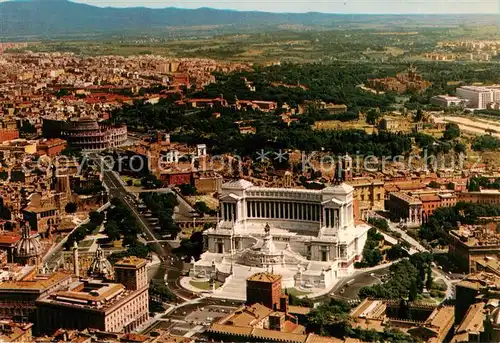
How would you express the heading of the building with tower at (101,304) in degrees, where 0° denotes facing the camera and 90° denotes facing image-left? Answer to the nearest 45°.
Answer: approximately 315°

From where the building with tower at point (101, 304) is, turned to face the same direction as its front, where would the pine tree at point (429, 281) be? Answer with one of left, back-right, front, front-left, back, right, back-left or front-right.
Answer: front-left

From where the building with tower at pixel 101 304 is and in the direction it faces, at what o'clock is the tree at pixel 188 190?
The tree is roughly at 8 o'clock from the building with tower.

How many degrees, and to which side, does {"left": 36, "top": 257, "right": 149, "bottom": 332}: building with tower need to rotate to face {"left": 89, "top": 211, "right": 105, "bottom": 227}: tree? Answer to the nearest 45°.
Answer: approximately 135° to its left

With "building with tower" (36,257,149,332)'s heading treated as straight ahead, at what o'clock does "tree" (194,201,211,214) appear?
The tree is roughly at 8 o'clock from the building with tower.

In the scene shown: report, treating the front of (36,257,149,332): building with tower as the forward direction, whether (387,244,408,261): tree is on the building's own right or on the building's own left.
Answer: on the building's own left

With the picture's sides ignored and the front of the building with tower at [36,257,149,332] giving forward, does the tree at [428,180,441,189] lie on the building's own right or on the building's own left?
on the building's own left

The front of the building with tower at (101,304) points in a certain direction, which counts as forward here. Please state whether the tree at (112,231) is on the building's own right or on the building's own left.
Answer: on the building's own left

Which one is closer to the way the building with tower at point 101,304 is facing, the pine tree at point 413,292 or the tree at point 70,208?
the pine tree

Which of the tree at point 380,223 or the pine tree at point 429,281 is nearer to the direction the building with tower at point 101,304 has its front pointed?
the pine tree

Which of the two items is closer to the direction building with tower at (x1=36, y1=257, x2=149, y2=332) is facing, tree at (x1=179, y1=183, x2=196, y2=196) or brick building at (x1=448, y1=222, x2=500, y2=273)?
the brick building

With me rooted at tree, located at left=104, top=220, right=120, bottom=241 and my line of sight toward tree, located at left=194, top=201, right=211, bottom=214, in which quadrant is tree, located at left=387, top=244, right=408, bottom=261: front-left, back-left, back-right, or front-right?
front-right

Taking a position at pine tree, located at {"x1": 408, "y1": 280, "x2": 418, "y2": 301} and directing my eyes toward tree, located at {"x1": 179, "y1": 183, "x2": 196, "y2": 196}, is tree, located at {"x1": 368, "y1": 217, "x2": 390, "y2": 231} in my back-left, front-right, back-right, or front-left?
front-right

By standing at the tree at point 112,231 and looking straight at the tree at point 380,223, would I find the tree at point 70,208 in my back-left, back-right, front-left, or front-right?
back-left

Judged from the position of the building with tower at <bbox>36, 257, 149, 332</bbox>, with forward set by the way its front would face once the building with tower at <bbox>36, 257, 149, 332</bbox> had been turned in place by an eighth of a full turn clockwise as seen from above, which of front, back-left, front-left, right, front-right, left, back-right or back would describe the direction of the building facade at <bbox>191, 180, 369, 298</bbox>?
back-left

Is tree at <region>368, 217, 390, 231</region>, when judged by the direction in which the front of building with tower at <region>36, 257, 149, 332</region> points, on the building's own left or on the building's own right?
on the building's own left

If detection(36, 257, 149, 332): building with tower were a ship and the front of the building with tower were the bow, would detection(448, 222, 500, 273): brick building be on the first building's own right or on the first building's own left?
on the first building's own left

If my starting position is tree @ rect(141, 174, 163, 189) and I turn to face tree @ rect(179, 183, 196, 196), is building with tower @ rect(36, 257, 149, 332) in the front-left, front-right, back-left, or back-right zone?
front-right
